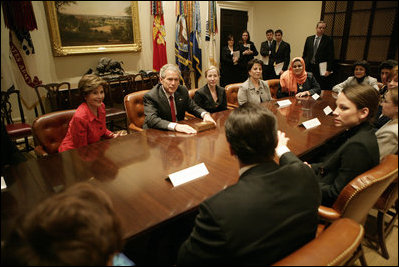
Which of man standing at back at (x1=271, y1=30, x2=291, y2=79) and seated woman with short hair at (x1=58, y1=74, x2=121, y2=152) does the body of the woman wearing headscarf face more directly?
the seated woman with short hair

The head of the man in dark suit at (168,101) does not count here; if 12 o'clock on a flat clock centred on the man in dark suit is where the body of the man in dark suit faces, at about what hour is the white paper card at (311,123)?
The white paper card is roughly at 11 o'clock from the man in dark suit.

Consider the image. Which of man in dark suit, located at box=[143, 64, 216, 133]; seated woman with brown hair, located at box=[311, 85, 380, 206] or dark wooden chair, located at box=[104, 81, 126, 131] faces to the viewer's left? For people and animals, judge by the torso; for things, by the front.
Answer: the seated woman with brown hair

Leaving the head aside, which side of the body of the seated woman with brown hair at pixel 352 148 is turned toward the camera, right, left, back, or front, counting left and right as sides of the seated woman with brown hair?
left

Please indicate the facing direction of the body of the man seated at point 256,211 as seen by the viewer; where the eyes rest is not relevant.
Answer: away from the camera

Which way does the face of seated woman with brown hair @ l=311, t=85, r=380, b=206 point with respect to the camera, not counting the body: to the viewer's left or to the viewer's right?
to the viewer's left

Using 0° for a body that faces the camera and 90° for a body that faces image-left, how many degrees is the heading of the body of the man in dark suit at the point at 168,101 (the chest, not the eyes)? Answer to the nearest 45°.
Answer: approximately 315°
